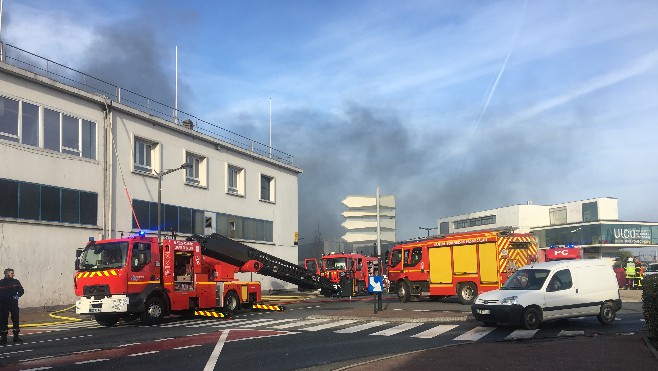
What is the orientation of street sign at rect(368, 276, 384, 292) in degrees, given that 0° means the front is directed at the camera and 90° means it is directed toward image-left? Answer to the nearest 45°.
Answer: approximately 0°

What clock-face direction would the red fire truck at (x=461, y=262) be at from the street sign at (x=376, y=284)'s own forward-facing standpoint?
The red fire truck is roughly at 7 o'clock from the street sign.

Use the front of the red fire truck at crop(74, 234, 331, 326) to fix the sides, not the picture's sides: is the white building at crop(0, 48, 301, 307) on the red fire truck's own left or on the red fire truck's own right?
on the red fire truck's own right

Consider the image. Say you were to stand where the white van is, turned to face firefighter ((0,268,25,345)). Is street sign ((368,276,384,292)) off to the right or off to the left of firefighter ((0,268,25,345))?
right

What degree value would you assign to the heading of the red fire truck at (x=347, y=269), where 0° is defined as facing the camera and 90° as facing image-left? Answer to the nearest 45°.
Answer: approximately 45°

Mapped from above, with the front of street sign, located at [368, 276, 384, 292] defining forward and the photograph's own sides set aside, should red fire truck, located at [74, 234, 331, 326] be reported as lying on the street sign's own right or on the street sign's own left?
on the street sign's own right

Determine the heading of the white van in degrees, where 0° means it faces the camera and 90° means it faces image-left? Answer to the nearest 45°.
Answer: approximately 45°

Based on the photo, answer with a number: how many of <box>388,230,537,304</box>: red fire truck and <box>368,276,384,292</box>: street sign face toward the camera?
1

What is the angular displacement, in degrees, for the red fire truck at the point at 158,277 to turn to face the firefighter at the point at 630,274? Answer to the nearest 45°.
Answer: approximately 180°

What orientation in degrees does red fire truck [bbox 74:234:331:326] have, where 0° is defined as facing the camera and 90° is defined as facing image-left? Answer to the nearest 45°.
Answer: approximately 45°

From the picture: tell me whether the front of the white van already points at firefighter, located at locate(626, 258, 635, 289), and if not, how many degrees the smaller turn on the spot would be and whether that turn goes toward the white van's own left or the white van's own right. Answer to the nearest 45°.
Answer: approximately 135° to the white van's own right
